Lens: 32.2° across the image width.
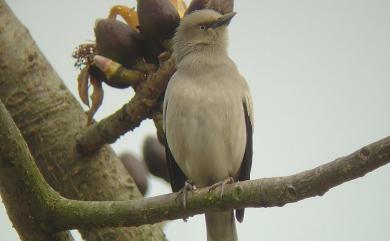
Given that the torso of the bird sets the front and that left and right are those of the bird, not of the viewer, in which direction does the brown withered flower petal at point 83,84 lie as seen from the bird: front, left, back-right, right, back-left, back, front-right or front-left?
right

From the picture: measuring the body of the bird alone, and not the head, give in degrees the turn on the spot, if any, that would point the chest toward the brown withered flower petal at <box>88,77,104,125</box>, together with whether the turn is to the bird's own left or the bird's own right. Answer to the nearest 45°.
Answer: approximately 90° to the bird's own right

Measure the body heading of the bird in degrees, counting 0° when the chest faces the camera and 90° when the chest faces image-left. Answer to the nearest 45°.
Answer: approximately 0°

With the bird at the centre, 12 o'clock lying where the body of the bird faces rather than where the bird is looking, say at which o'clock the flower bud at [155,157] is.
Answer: The flower bud is roughly at 4 o'clock from the bird.
